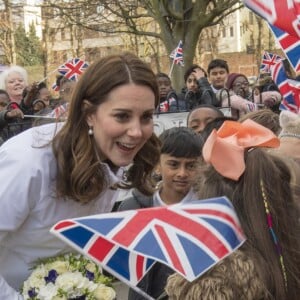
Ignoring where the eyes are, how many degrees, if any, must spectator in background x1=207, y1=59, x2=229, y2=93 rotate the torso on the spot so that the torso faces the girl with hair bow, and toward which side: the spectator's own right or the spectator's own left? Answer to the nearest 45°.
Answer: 0° — they already face them

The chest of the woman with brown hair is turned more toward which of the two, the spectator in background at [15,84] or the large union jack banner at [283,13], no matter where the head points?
the large union jack banner

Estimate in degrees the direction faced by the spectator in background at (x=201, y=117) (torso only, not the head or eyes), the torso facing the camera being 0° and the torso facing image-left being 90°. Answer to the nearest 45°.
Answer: approximately 45°

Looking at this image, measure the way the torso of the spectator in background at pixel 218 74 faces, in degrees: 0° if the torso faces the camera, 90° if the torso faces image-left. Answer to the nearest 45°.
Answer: approximately 0°
